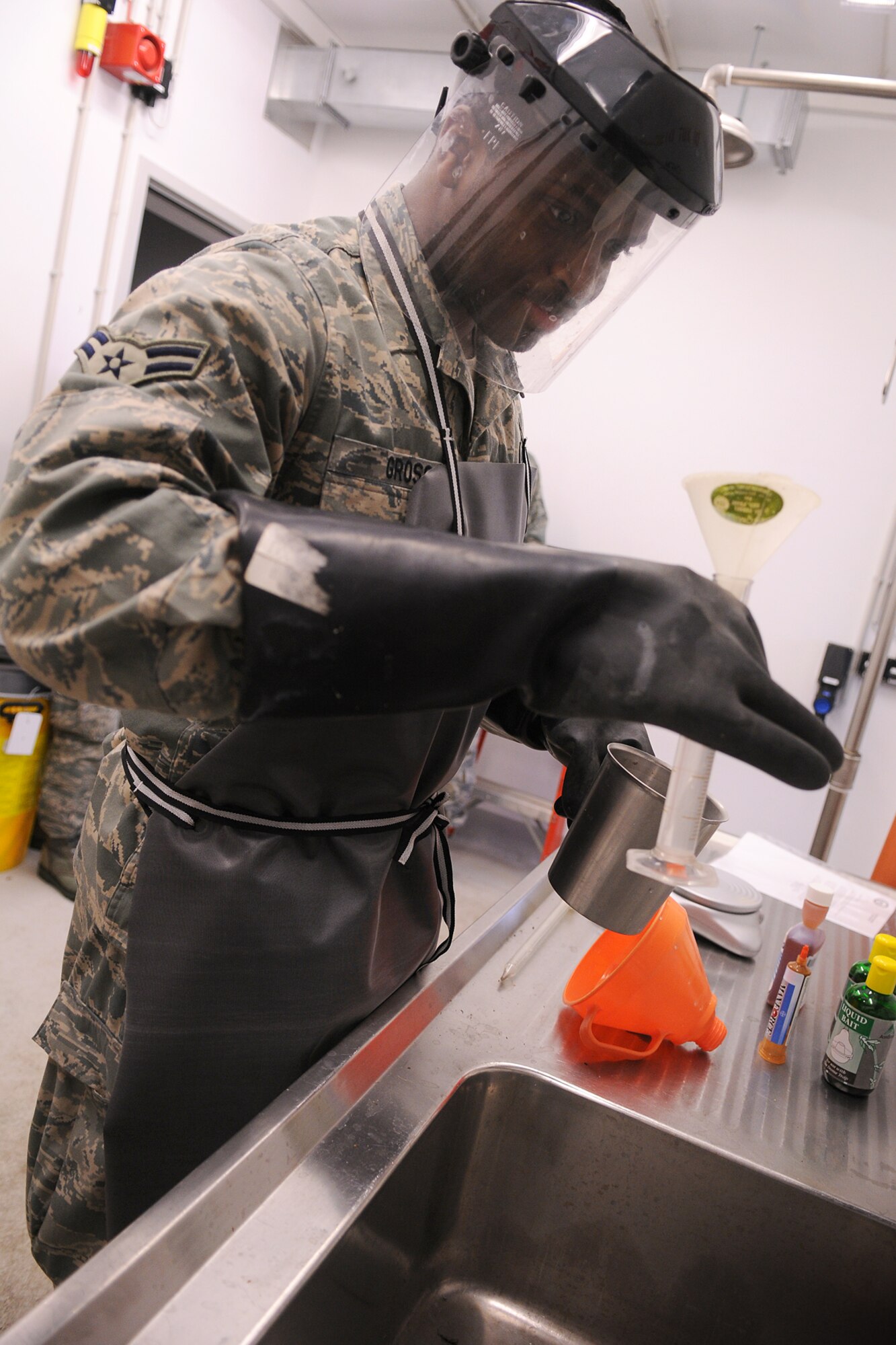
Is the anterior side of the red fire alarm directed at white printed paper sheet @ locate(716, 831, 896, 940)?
yes

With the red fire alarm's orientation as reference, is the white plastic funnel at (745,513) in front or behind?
in front

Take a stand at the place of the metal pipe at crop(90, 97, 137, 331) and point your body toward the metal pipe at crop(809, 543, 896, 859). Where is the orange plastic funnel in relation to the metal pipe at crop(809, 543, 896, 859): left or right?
right

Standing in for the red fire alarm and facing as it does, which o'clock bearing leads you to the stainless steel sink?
The stainless steel sink is roughly at 1 o'clock from the red fire alarm.

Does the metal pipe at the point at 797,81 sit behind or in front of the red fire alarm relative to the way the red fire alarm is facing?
in front

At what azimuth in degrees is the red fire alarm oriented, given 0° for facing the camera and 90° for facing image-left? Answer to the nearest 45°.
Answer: approximately 315°

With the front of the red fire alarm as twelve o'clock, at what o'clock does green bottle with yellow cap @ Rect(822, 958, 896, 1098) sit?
The green bottle with yellow cap is roughly at 1 o'clock from the red fire alarm.
